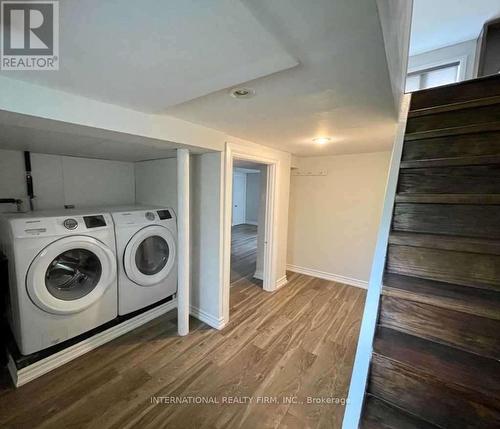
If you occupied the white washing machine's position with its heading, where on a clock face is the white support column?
The white support column is roughly at 11 o'clock from the white washing machine.

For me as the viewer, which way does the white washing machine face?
facing the viewer and to the right of the viewer

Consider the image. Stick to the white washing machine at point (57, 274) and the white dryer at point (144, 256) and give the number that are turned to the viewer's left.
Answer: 0

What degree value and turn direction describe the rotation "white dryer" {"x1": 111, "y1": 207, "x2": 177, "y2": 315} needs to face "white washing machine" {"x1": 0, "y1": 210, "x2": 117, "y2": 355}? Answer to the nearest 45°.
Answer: approximately 90° to its right

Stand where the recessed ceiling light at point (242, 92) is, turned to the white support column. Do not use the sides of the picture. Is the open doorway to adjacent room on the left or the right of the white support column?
right

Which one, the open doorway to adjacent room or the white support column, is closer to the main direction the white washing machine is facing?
the white support column

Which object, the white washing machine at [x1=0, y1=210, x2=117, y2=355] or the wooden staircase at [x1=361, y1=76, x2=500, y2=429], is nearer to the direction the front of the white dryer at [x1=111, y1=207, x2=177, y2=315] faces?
the wooden staircase

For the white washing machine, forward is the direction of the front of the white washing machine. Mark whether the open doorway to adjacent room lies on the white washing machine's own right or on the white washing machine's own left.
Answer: on the white washing machine's own left
